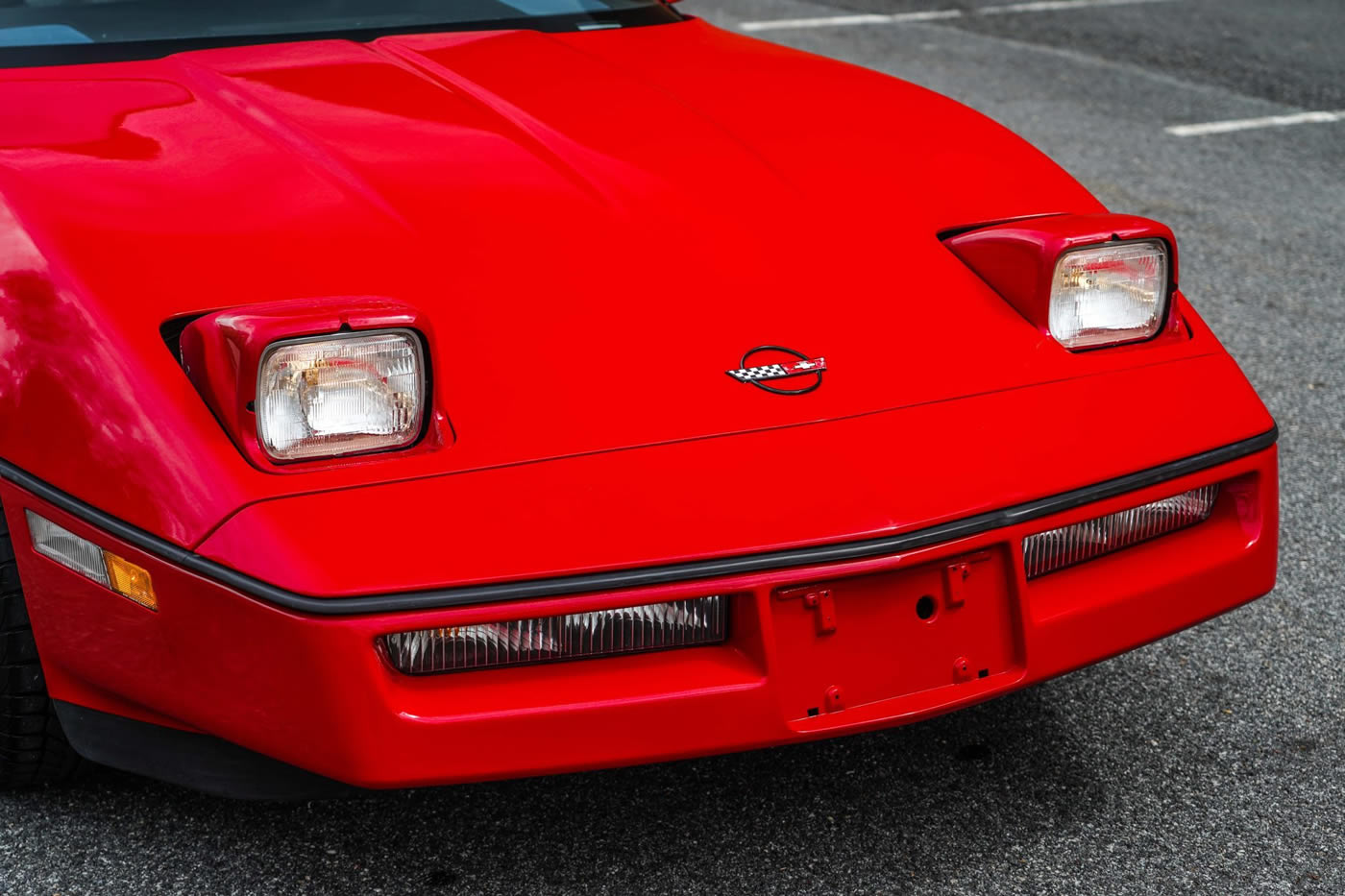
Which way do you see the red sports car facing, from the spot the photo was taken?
facing the viewer and to the right of the viewer
